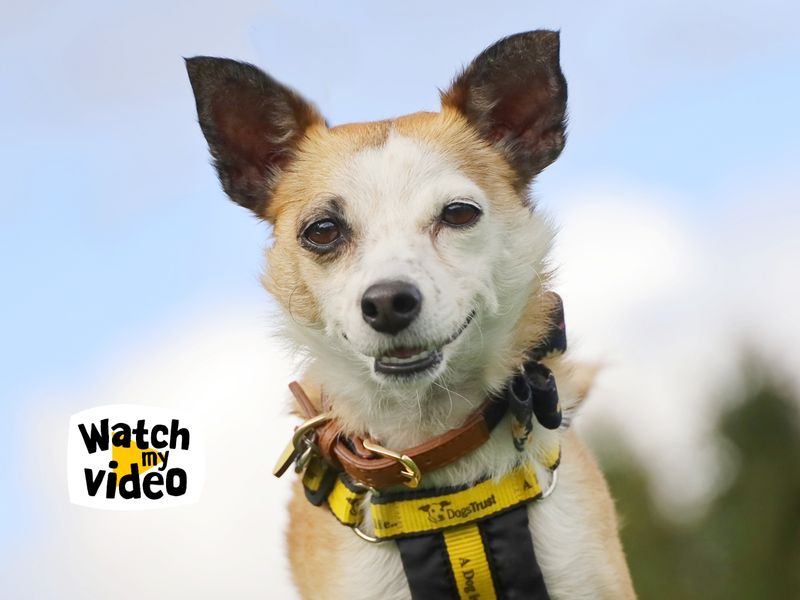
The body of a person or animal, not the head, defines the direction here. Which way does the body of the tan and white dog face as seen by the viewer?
toward the camera
